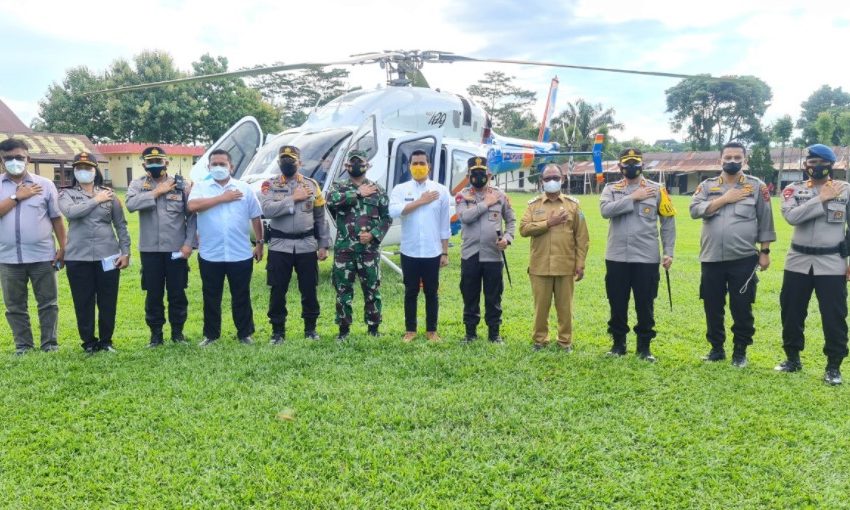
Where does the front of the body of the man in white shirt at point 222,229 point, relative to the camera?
toward the camera

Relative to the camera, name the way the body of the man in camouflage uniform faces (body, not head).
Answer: toward the camera

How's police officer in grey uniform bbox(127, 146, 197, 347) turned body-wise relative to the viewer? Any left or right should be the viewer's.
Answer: facing the viewer

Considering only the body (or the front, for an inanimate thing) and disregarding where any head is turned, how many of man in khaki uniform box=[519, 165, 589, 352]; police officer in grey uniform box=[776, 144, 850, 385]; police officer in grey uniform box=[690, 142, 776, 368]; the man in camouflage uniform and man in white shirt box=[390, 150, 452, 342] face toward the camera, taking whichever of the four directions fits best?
5

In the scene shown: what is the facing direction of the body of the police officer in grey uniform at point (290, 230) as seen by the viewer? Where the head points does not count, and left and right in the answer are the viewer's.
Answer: facing the viewer

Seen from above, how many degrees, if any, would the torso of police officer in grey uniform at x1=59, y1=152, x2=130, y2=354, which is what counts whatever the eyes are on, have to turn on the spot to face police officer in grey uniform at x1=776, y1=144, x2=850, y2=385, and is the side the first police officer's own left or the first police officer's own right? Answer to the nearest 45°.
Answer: approximately 45° to the first police officer's own left

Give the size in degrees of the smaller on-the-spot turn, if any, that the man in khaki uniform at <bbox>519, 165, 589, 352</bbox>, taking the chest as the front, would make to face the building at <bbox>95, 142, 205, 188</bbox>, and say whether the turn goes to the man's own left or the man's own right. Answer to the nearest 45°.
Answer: approximately 135° to the man's own right

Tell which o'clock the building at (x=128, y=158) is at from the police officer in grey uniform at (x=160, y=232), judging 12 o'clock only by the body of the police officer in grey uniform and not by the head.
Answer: The building is roughly at 6 o'clock from the police officer in grey uniform.

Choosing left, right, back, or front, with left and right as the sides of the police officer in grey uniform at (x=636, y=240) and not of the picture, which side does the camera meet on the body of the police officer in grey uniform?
front

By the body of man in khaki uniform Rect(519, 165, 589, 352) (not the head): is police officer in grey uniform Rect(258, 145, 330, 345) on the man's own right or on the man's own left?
on the man's own right

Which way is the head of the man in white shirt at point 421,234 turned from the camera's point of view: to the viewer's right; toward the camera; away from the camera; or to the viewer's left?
toward the camera

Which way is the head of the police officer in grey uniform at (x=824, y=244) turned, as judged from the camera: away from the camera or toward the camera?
toward the camera

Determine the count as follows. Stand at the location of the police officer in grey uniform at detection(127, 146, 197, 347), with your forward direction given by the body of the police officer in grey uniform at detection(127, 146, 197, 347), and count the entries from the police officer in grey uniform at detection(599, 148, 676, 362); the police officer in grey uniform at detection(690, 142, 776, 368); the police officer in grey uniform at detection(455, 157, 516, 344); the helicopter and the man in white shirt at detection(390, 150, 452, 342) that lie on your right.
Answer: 0
